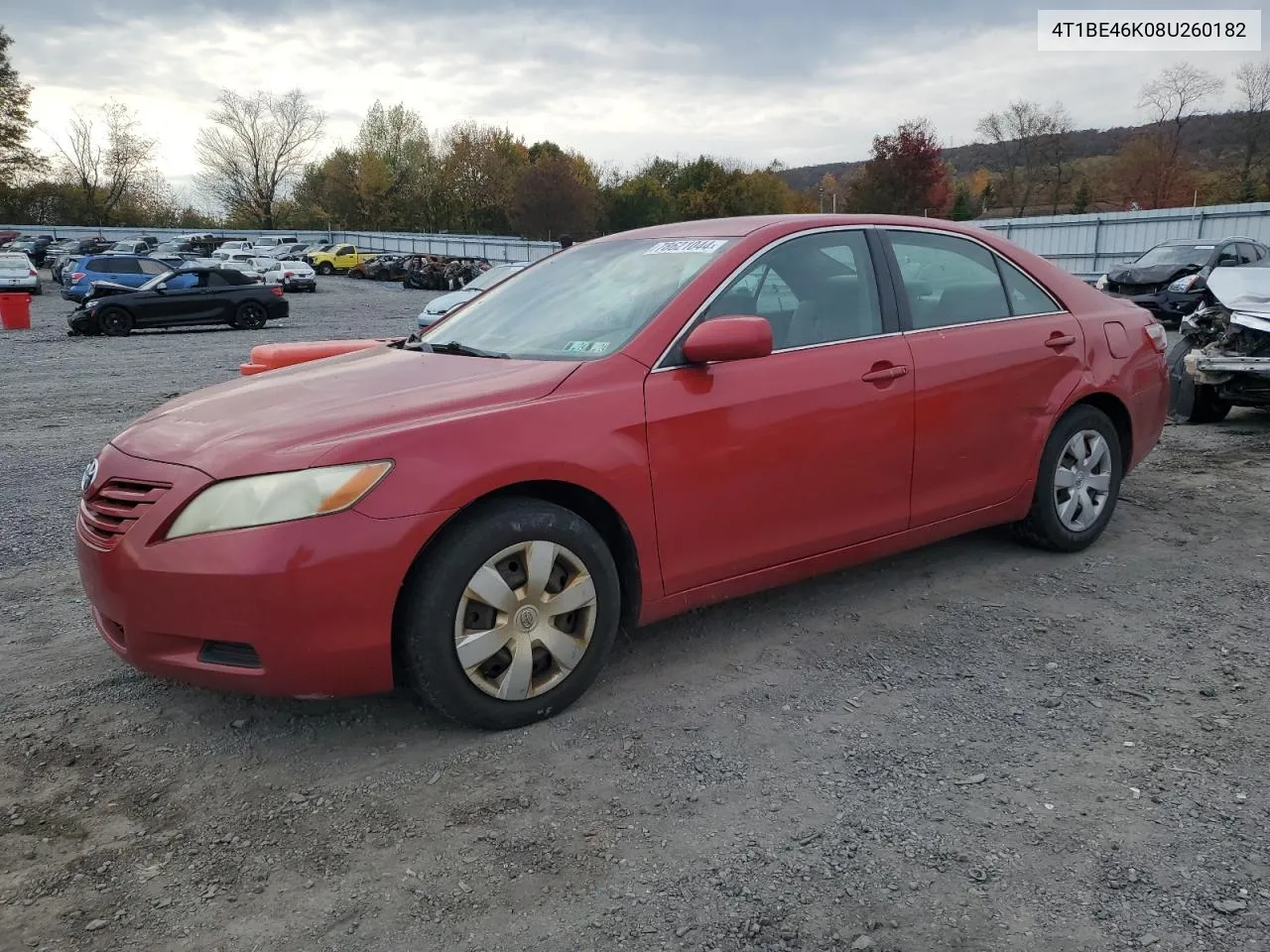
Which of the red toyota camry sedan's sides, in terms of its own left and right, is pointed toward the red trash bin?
right

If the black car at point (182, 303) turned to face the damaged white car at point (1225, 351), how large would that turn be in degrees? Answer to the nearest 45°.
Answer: approximately 90° to its left

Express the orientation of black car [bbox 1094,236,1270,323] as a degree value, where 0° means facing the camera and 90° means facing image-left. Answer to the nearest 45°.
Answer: approximately 45°

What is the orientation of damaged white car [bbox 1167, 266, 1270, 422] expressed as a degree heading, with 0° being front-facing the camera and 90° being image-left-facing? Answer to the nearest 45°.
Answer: approximately 0°

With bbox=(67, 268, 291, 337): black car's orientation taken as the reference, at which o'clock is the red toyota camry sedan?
The red toyota camry sedan is roughly at 9 o'clock from the black car.

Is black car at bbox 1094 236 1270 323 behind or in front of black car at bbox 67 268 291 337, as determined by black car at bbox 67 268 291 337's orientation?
behind

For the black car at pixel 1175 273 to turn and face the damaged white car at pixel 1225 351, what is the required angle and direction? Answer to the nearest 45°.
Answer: approximately 45° to its left

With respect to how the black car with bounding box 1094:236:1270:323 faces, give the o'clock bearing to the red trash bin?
The red trash bin is roughly at 1 o'clock from the black car.

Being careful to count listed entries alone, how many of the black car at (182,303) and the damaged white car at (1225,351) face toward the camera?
1

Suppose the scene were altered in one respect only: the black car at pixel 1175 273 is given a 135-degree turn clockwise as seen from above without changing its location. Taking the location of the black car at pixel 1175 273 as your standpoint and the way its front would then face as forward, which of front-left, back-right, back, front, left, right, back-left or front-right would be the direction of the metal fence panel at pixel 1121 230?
front

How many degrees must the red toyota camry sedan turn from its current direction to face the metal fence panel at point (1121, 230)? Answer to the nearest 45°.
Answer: approximately 180°

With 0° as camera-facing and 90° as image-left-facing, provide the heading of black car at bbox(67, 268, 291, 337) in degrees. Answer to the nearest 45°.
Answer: approximately 90°

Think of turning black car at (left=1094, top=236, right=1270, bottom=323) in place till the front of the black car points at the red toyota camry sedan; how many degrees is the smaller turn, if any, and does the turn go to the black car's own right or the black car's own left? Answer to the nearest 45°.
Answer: approximately 45° to the black car's own left
